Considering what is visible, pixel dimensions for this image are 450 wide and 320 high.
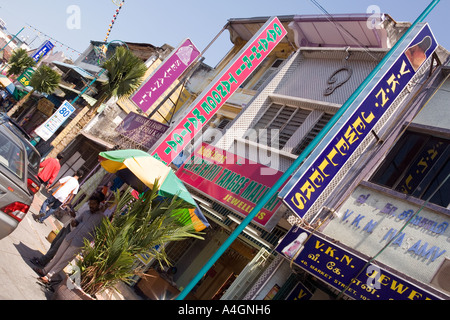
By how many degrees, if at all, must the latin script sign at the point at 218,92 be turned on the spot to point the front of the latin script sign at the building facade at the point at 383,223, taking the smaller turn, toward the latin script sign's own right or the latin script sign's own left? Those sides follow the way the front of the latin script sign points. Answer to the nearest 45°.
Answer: approximately 45° to the latin script sign's own left

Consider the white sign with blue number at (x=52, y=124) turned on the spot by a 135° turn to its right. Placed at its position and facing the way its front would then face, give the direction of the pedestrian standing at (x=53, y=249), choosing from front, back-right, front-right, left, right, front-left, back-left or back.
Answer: back-left

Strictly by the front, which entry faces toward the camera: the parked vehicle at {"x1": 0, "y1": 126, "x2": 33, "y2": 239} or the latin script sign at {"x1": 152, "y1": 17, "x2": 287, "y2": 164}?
the latin script sign

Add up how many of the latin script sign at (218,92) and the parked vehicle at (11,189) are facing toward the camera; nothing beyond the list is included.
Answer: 1

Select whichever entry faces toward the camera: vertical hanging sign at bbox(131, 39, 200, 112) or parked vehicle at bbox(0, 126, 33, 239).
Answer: the vertical hanging sign

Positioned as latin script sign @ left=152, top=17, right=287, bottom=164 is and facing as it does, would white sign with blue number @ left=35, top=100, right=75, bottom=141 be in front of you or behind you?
behind

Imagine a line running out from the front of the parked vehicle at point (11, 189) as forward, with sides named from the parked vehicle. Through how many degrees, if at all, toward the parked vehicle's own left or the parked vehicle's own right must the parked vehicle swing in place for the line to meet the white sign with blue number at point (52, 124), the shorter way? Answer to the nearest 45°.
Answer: approximately 45° to the parked vehicle's own right

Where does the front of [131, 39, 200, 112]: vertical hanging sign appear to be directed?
toward the camera

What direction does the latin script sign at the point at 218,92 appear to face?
toward the camera

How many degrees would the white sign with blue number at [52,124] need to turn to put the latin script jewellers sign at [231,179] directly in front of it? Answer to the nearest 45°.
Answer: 0° — it already faces it

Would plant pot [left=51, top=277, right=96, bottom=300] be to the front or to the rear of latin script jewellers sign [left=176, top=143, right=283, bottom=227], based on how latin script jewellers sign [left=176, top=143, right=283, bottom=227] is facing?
to the front

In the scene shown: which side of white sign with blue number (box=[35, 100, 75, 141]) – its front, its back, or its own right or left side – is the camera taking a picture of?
front

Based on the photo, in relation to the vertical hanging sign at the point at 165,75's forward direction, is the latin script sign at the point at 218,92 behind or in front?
in front

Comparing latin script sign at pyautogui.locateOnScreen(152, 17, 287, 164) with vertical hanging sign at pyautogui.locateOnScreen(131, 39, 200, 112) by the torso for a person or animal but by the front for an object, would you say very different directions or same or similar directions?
same or similar directions

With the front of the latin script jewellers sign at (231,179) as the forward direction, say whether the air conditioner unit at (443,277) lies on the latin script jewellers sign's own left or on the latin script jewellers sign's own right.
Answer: on the latin script jewellers sign's own left

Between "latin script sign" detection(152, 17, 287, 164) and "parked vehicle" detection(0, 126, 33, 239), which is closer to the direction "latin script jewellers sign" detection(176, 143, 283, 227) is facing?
the parked vehicle

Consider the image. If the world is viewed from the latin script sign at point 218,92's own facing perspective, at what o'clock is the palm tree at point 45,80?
The palm tree is roughly at 5 o'clock from the latin script sign.

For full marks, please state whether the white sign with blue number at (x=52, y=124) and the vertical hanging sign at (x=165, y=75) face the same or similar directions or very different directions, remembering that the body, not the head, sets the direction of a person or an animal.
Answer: same or similar directions
